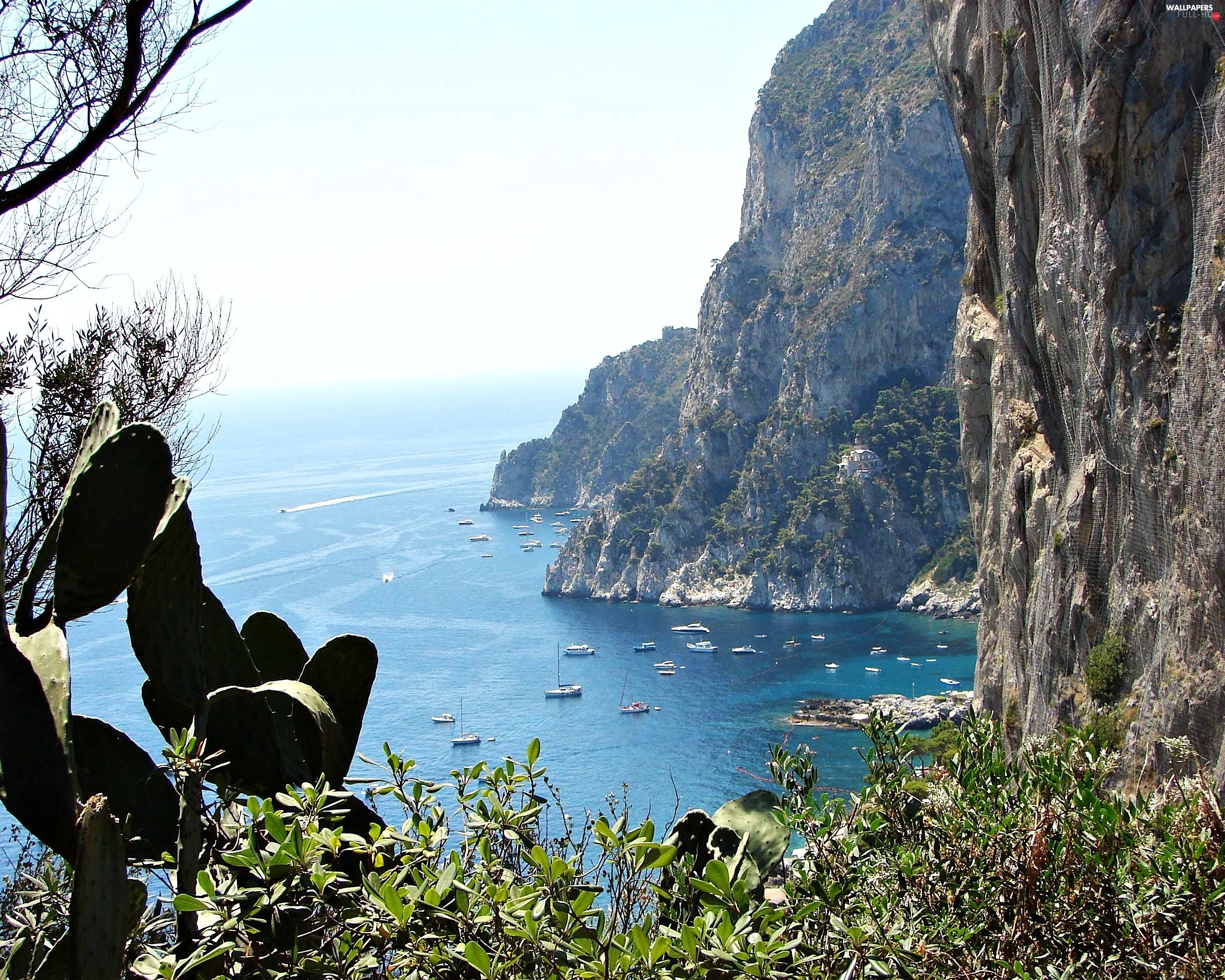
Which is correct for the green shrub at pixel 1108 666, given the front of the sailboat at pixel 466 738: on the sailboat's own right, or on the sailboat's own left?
on the sailboat's own left

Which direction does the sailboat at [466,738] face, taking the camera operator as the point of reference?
facing to the left of the viewer

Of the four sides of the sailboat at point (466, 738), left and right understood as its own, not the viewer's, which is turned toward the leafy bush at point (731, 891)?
left

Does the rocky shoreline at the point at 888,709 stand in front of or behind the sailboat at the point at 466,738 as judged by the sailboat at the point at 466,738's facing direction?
behind

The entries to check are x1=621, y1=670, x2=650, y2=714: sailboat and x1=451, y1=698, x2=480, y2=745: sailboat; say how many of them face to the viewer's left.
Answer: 2

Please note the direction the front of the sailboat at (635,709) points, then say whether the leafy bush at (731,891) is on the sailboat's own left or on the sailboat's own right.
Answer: on the sailboat's own left

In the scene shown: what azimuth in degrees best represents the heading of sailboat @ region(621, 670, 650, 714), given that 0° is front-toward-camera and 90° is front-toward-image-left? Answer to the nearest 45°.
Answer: approximately 90°
